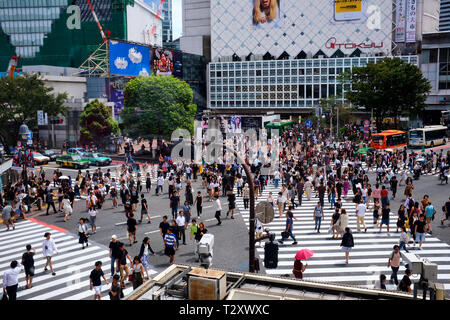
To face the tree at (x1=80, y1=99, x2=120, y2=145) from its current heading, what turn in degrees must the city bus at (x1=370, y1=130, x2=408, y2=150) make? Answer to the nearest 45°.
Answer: approximately 45° to its right

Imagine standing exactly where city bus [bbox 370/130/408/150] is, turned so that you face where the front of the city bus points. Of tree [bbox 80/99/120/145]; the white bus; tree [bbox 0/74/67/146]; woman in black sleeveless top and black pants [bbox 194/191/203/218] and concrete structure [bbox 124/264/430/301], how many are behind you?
1

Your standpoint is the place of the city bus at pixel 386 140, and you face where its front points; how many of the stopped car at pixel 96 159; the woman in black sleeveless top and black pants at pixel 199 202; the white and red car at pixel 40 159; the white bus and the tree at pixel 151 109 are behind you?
1

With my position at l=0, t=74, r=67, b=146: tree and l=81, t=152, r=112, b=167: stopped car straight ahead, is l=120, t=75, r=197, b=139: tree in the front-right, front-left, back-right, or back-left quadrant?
front-left

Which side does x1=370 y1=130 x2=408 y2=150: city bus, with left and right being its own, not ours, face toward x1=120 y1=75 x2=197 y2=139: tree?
front

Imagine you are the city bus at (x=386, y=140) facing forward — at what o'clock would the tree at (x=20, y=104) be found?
The tree is roughly at 1 o'clock from the city bus.

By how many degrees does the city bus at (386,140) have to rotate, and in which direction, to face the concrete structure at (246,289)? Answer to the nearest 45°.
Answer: approximately 45° to its left

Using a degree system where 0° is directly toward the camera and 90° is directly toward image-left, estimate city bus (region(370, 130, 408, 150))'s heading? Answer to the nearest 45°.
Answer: approximately 45°

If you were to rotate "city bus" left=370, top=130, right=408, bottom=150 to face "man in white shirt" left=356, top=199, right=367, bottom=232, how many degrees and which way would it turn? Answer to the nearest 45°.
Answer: approximately 45° to its left

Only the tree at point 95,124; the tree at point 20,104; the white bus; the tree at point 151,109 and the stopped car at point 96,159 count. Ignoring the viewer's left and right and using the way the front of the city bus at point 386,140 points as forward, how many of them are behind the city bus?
1

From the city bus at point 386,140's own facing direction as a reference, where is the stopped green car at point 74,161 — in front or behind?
in front

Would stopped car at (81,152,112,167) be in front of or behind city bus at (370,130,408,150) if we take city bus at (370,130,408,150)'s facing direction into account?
in front

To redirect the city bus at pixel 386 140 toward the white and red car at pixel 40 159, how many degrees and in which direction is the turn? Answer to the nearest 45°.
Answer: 0° — it already faces it
